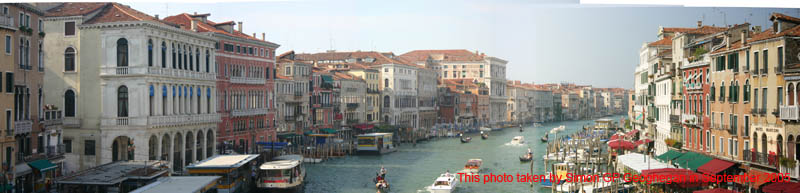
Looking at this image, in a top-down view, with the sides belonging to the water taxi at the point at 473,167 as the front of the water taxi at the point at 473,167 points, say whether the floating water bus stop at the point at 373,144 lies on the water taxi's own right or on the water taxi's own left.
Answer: on the water taxi's own right

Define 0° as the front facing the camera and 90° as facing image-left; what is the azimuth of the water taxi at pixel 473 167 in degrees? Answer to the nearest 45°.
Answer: approximately 45°

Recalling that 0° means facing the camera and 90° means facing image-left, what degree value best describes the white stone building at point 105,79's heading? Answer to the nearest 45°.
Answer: approximately 315°

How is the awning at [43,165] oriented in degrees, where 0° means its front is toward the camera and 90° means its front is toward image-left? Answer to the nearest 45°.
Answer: approximately 315°

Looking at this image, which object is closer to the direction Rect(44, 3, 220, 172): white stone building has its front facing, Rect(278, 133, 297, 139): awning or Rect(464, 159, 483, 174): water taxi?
the water taxi

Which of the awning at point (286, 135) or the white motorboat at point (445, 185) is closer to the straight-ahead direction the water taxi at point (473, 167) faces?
the white motorboat

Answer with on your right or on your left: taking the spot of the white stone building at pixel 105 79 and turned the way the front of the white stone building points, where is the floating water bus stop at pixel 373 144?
on your left

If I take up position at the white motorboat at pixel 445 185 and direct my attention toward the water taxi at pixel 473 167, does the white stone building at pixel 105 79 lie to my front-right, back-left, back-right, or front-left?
back-left
